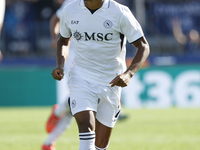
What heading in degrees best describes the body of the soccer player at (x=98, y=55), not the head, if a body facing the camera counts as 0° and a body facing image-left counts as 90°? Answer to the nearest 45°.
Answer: approximately 0°
